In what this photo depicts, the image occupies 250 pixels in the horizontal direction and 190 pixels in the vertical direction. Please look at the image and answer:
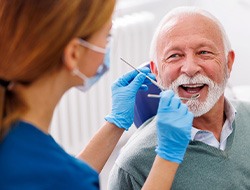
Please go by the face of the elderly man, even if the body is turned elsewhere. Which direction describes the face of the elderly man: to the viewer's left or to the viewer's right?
to the viewer's left

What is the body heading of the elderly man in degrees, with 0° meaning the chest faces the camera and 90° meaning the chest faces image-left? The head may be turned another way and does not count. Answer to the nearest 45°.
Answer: approximately 0°
